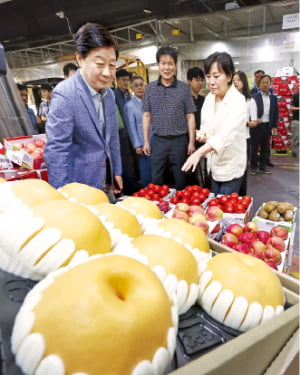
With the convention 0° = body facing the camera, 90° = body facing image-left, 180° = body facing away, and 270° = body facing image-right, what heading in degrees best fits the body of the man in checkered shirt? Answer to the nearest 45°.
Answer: approximately 0°

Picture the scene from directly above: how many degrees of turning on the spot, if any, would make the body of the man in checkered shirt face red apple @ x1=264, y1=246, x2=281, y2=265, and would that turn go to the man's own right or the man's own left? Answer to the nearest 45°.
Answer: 0° — they already face it

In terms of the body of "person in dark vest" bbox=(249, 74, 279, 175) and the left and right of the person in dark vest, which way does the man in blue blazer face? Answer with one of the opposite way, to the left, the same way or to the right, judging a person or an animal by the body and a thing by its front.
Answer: to the left

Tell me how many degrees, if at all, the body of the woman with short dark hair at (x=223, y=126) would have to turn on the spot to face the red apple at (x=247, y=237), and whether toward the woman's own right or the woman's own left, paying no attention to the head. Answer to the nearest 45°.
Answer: approximately 45° to the woman's own left

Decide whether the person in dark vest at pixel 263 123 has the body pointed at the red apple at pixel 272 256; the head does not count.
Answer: yes

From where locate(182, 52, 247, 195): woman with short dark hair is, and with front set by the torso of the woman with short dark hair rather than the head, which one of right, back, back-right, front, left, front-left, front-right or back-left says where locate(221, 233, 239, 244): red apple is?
front-left

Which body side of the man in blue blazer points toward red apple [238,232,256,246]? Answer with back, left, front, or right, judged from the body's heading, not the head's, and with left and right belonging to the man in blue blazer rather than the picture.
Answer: front

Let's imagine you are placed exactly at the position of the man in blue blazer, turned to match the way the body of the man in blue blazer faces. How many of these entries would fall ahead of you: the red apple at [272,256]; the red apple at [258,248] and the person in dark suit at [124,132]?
2

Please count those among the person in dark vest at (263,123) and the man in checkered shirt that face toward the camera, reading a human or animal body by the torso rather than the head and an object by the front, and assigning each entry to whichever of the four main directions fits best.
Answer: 2

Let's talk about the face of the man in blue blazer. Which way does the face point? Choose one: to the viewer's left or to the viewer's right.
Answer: to the viewer's right

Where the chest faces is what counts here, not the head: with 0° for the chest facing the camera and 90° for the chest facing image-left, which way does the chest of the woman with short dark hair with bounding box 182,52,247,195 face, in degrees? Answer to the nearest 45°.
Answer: approximately 45°

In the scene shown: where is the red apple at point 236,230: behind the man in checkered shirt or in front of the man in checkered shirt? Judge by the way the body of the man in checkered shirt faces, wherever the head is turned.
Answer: in front

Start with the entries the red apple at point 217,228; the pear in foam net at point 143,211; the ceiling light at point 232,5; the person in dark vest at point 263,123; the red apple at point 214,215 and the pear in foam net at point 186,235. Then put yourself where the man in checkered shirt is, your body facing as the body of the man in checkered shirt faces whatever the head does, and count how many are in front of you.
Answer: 4
